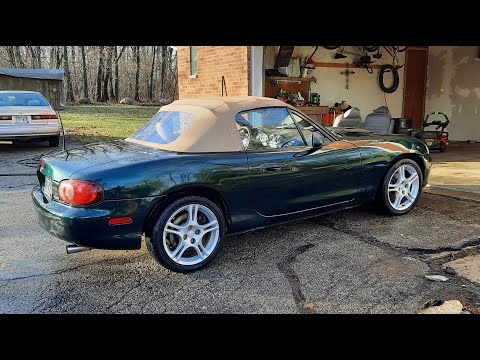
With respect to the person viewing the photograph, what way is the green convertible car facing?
facing away from the viewer and to the right of the viewer

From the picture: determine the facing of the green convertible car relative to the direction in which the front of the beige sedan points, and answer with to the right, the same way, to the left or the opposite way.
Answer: to the right

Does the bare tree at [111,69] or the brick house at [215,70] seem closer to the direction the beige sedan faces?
the bare tree

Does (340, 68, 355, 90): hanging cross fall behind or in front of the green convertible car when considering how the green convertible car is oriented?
in front

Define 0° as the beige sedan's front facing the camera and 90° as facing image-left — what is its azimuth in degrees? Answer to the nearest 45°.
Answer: approximately 180°

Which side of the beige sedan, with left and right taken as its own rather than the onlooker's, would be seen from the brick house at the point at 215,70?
right

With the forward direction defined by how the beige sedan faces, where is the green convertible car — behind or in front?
behind

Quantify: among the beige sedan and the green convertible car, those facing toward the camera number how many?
0

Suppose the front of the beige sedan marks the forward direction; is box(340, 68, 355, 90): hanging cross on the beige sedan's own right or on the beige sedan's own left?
on the beige sedan's own right
